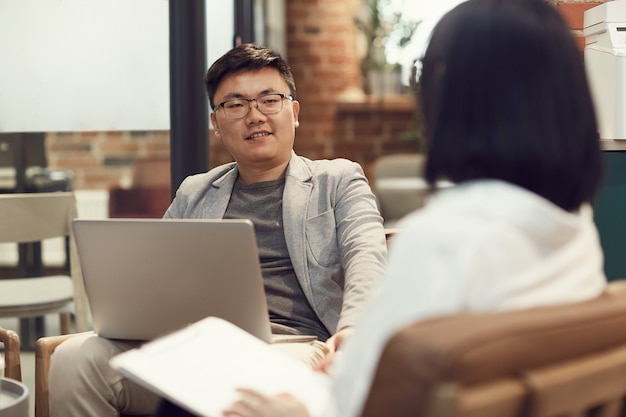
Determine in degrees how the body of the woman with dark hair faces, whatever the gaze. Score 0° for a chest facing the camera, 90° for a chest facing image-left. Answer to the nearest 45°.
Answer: approximately 135°

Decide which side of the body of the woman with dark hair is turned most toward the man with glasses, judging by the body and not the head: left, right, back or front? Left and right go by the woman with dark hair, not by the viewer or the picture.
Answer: front

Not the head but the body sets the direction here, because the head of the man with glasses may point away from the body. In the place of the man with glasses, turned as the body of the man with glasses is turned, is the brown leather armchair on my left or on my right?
on my left

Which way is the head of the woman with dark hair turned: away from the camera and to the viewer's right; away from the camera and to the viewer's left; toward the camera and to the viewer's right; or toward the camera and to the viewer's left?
away from the camera and to the viewer's left

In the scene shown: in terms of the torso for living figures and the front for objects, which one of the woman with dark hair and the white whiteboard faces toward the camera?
the white whiteboard

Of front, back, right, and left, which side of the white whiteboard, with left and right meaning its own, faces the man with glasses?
front

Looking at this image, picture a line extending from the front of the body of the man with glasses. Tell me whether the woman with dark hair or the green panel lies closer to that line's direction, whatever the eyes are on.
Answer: the woman with dark hair

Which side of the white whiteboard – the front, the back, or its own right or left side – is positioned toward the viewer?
front

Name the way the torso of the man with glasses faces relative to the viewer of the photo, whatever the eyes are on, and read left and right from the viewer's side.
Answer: facing the viewer and to the left of the viewer

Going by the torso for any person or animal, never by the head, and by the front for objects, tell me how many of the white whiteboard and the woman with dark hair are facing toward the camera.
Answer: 1

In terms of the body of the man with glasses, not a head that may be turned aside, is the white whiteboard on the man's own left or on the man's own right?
on the man's own right

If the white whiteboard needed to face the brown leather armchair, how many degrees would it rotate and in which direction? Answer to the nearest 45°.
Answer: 0° — it already faces it
